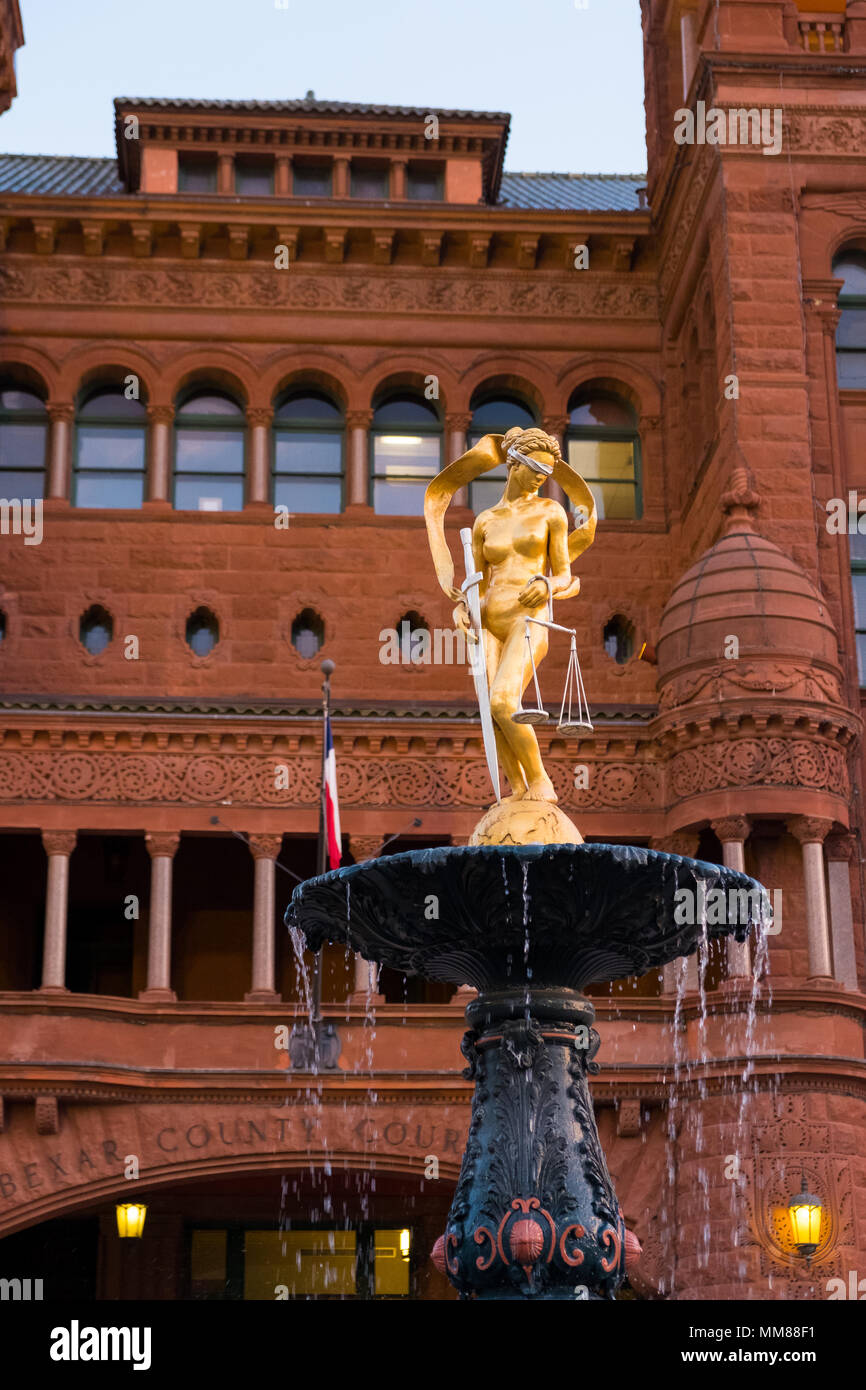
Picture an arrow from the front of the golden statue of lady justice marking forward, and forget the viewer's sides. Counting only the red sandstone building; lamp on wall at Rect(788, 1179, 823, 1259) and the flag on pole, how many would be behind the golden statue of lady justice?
3

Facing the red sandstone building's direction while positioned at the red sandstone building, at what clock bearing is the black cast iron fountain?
The black cast iron fountain is roughly at 12 o'clock from the red sandstone building.

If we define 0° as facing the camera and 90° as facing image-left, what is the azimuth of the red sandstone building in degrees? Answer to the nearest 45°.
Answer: approximately 0°

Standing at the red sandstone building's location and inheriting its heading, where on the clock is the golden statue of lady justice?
The golden statue of lady justice is roughly at 12 o'clock from the red sandstone building.

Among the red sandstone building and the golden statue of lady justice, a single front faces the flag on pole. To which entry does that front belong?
the red sandstone building

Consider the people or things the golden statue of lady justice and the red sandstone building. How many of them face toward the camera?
2

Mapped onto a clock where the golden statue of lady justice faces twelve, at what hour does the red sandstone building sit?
The red sandstone building is roughly at 6 o'clock from the golden statue of lady justice.

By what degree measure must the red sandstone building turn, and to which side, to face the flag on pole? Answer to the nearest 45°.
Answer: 0° — it already faces it

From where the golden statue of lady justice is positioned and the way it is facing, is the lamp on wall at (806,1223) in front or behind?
behind

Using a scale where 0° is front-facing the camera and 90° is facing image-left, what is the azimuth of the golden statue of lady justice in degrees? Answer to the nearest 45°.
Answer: approximately 0°

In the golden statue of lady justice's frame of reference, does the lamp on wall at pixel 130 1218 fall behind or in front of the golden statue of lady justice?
behind
